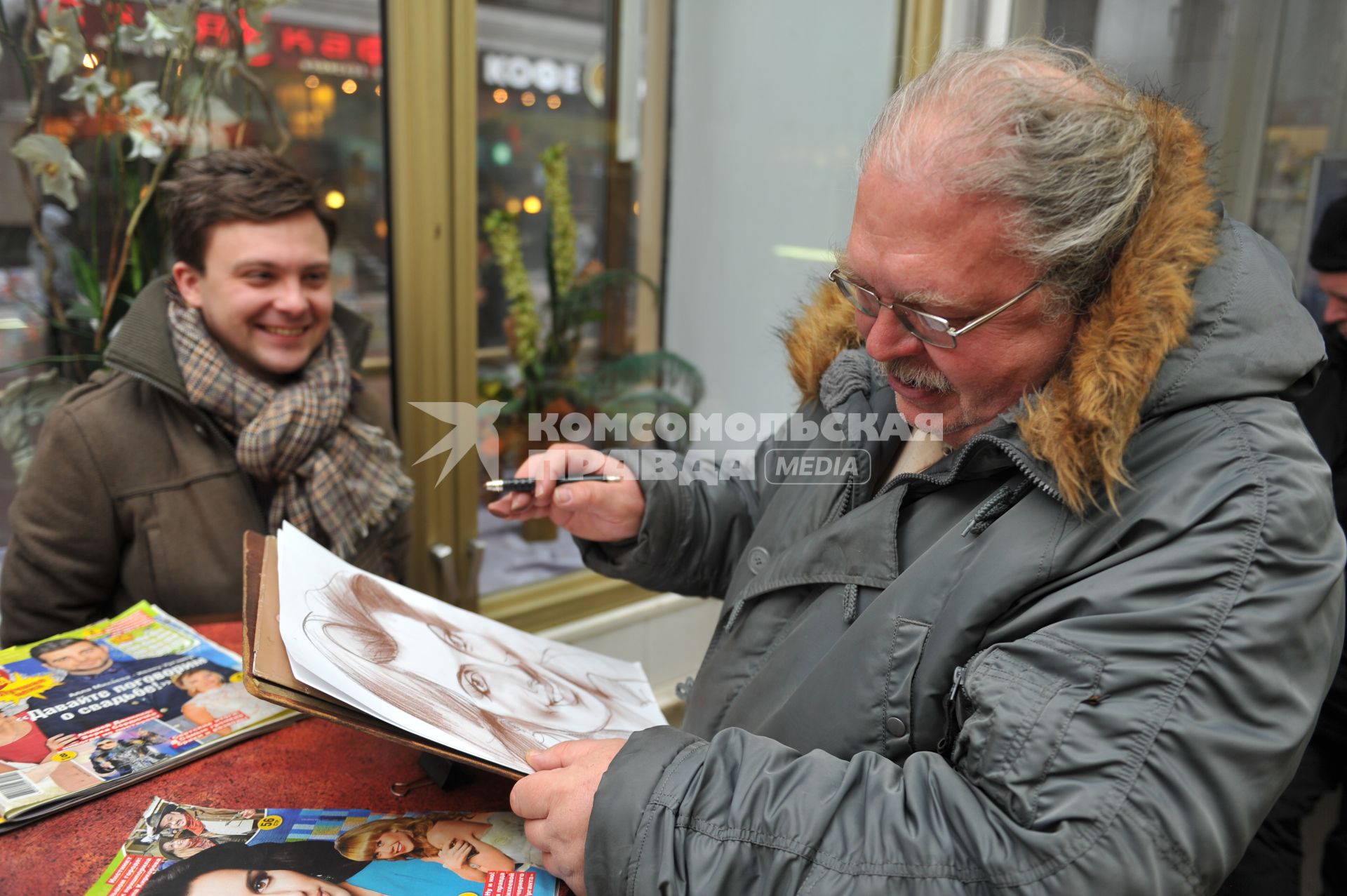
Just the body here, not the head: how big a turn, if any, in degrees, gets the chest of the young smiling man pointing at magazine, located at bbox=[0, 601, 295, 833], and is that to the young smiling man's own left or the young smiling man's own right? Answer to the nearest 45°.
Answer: approximately 45° to the young smiling man's own right

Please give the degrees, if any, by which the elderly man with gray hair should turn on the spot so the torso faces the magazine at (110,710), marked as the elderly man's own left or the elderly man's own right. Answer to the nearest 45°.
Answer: approximately 45° to the elderly man's own right

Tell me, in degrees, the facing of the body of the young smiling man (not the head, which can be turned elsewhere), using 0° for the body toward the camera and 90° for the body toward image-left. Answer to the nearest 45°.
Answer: approximately 315°

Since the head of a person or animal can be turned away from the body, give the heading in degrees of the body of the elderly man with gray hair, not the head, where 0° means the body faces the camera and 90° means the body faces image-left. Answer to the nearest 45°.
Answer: approximately 45°

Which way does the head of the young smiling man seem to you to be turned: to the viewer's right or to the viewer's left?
to the viewer's right

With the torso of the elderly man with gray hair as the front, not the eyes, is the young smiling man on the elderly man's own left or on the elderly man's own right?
on the elderly man's own right
